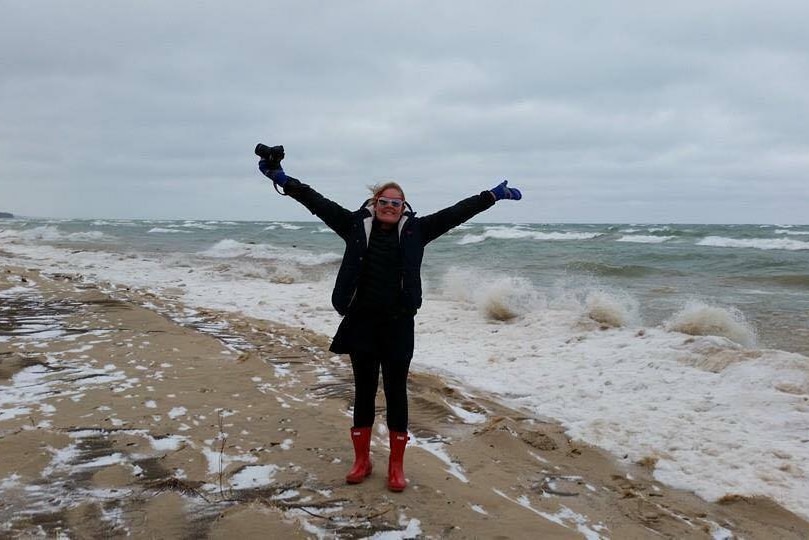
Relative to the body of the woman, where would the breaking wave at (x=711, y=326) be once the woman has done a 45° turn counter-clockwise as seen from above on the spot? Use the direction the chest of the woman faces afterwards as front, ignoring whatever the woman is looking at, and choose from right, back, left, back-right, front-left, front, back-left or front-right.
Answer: left

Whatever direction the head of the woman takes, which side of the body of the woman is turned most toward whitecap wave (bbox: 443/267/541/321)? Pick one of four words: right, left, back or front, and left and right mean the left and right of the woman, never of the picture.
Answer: back

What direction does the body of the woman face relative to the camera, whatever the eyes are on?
toward the camera
